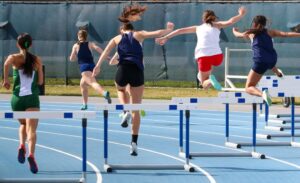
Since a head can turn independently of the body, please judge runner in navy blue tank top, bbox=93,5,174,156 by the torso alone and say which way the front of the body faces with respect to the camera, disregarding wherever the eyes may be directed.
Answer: away from the camera

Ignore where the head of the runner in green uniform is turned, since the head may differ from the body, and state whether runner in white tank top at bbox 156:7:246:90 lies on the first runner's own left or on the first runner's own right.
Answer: on the first runner's own right

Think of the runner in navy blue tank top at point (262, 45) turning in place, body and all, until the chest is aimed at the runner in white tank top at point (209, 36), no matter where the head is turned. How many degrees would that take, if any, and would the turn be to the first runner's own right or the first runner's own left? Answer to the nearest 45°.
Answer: approximately 45° to the first runner's own left

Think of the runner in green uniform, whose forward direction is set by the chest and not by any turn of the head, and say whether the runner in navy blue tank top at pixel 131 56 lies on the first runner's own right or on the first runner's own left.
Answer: on the first runner's own right

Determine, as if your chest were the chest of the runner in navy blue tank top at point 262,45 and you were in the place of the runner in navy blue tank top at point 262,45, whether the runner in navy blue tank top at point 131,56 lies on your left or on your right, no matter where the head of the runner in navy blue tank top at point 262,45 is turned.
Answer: on your left

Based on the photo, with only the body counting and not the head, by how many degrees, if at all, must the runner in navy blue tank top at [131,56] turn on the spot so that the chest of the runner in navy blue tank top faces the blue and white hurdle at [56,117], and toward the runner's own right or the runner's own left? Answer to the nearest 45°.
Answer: approximately 135° to the runner's own left

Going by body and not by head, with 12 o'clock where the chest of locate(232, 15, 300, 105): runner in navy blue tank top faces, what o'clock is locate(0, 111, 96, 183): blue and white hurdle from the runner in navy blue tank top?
The blue and white hurdle is roughly at 9 o'clock from the runner in navy blue tank top.

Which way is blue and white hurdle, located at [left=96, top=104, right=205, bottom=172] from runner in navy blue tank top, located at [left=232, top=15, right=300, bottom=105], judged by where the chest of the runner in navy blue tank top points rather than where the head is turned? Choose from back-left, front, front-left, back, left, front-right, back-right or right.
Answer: left

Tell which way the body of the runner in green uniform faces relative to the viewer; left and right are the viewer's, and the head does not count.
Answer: facing away from the viewer

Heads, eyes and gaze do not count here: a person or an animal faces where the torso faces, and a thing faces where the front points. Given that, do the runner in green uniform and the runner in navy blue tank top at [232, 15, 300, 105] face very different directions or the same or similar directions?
same or similar directions

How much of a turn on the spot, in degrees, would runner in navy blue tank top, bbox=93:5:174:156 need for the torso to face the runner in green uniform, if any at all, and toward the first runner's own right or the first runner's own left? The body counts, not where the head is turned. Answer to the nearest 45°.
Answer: approximately 135° to the first runner's own left

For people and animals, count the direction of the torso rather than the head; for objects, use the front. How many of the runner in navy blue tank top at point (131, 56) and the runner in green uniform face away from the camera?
2
